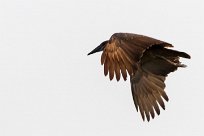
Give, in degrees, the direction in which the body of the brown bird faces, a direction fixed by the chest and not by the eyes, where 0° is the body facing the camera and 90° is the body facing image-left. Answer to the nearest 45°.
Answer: approximately 90°
